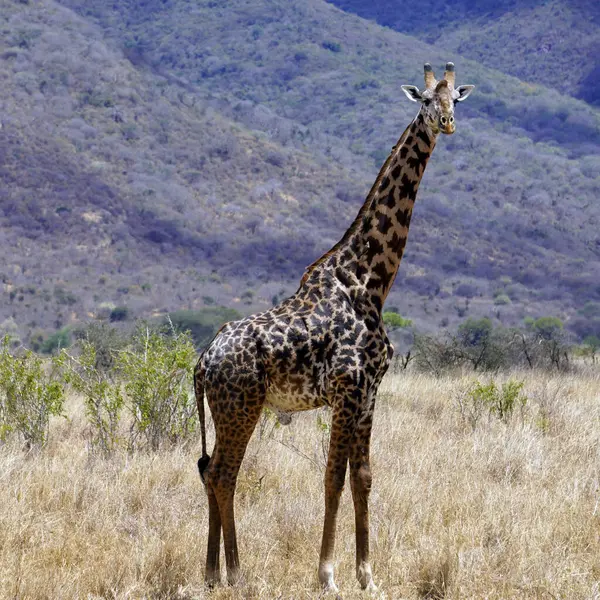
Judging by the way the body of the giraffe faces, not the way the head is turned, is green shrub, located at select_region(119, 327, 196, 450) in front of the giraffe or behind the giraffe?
behind

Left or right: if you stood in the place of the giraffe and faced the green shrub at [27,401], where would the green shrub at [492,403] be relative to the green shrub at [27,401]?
right

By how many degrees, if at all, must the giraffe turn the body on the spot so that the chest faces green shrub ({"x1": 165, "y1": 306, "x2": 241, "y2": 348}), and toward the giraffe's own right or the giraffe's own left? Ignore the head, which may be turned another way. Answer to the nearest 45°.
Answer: approximately 135° to the giraffe's own left

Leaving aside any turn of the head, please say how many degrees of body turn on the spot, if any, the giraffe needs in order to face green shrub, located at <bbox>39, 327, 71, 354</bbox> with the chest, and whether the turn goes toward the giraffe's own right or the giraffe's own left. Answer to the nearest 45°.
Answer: approximately 135° to the giraffe's own left

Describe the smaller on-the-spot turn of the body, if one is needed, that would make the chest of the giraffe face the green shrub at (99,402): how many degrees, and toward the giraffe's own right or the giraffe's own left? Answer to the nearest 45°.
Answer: approximately 180°

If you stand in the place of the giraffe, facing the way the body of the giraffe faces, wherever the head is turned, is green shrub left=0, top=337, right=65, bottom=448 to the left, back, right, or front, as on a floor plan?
back

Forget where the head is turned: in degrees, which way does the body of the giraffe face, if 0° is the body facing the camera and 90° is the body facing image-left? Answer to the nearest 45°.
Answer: approximately 315°
